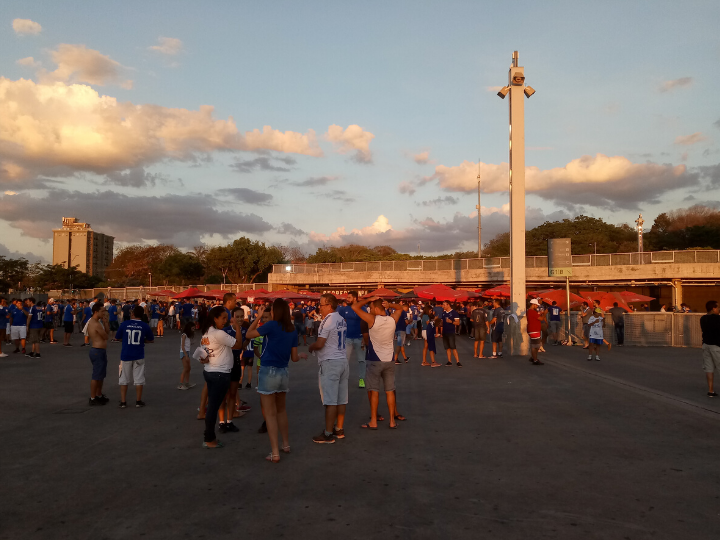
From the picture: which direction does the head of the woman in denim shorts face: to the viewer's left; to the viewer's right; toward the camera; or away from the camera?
away from the camera

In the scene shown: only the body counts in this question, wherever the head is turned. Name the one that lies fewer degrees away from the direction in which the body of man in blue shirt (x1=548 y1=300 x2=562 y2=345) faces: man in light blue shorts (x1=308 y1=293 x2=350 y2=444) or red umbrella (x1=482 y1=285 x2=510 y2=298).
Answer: the red umbrella

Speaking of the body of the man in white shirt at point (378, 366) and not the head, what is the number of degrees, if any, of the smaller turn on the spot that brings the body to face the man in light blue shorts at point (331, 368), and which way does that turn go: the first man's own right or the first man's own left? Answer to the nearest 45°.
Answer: approximately 90° to the first man's own left

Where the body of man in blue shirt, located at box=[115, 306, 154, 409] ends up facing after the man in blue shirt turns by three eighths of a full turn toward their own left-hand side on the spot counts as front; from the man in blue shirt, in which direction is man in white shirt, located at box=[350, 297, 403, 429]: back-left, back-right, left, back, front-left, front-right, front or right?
left

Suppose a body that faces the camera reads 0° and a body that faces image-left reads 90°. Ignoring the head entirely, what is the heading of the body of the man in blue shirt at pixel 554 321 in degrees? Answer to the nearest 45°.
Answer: approximately 180°

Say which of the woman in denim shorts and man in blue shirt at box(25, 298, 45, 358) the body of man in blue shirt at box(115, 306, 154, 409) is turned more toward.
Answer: the man in blue shirt

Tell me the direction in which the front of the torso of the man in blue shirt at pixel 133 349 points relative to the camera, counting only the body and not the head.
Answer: away from the camera

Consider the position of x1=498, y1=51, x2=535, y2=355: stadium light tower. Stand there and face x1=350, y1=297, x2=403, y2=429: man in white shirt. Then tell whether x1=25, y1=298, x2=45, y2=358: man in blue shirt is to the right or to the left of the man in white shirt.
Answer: right

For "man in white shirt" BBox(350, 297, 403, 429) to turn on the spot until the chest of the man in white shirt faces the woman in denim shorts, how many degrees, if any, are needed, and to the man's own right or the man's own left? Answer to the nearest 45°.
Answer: approximately 90° to the man's own left

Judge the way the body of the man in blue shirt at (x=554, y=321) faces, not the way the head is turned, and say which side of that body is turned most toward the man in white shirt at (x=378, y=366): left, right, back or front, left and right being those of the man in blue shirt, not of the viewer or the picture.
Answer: back

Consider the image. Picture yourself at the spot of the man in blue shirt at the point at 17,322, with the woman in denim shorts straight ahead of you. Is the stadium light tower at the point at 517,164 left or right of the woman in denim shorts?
left

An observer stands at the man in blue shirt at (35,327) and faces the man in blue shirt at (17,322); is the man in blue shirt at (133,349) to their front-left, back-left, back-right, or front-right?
back-left

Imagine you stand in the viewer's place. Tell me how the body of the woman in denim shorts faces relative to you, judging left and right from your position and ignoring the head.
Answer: facing away from the viewer and to the left of the viewer

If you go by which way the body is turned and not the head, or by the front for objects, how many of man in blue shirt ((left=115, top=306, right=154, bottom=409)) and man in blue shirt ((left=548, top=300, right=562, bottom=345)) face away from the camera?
2
